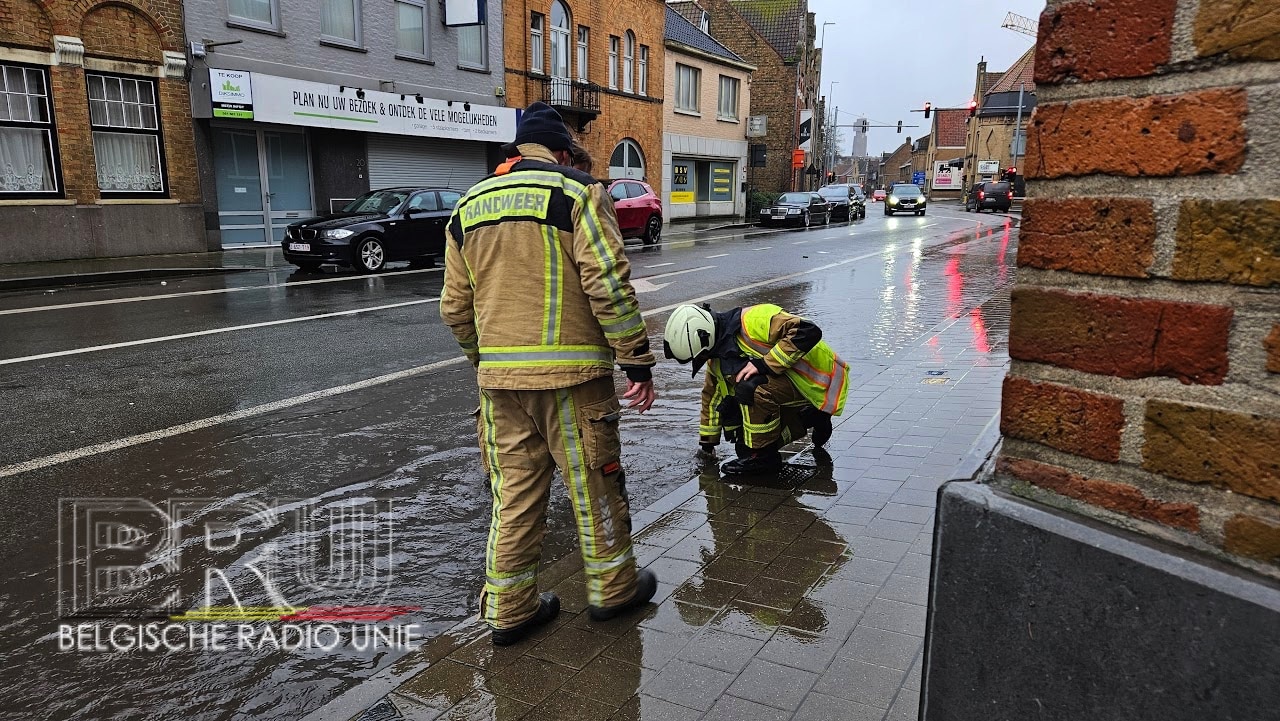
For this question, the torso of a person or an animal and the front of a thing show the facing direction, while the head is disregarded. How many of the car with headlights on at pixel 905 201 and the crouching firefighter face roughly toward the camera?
1

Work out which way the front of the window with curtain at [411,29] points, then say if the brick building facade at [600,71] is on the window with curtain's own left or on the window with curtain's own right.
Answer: on the window with curtain's own left

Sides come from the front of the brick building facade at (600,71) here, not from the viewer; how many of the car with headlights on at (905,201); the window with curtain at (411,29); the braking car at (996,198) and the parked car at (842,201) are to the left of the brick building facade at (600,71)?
3

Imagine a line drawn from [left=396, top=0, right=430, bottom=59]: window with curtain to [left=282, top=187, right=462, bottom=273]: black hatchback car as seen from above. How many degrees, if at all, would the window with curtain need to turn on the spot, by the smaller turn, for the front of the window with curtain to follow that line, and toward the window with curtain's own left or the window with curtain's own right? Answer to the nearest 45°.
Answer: approximately 45° to the window with curtain's own right

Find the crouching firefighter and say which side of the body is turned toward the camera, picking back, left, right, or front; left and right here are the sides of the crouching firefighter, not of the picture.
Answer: left

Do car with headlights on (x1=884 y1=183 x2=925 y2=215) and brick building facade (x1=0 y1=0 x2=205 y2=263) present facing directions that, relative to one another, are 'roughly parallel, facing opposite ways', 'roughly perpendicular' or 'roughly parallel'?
roughly perpendicular

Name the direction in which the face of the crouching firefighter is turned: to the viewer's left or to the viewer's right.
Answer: to the viewer's left

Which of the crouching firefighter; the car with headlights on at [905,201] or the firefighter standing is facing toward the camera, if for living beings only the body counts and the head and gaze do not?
the car with headlights on

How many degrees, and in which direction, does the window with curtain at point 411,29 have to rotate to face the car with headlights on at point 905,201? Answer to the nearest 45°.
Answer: approximately 90° to its left

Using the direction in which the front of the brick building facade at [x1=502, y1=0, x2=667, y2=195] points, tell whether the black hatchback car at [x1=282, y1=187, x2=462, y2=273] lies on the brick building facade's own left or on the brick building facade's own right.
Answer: on the brick building facade's own right

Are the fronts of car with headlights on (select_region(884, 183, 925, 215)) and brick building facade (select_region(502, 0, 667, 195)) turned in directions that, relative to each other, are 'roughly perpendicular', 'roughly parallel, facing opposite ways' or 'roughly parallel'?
roughly perpendicular

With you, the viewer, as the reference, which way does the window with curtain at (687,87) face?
facing the viewer and to the right of the viewer

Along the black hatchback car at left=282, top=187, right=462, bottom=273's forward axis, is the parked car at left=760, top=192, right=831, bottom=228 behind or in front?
behind

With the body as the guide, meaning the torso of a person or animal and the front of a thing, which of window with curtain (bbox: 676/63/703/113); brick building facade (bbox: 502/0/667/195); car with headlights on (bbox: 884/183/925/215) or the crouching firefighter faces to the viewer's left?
the crouching firefighter

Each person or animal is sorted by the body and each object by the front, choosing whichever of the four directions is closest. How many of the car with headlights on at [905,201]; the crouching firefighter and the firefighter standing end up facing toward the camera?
1

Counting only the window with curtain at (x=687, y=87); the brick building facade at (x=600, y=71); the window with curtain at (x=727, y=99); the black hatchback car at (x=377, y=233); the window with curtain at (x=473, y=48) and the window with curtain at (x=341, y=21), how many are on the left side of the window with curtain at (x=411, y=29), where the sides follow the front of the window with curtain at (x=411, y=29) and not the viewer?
4
